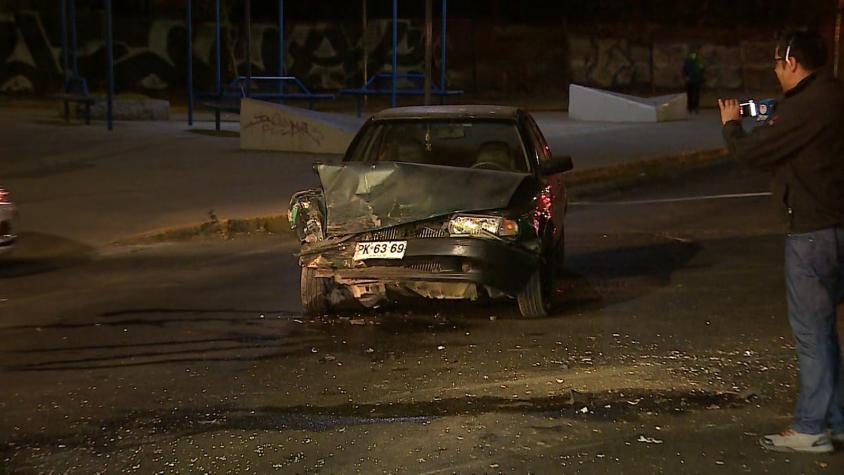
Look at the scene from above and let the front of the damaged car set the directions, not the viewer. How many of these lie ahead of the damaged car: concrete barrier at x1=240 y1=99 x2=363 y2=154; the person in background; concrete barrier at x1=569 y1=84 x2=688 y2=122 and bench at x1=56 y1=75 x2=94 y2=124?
0

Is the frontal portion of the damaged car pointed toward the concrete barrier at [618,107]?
no

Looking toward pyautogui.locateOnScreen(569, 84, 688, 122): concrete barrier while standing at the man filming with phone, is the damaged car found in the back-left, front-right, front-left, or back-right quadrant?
front-left

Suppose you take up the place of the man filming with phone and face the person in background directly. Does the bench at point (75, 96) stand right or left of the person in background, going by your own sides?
left

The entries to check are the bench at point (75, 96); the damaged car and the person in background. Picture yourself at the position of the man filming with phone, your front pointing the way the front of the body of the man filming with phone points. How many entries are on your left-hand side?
0

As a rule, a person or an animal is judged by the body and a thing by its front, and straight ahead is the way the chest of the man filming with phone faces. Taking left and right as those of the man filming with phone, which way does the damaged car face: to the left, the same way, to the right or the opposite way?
to the left

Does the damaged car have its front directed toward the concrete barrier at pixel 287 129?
no

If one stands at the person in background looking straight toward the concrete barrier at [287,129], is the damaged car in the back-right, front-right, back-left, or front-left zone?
front-left

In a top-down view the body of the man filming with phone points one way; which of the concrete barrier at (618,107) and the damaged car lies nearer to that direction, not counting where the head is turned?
the damaged car

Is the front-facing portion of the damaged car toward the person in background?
no

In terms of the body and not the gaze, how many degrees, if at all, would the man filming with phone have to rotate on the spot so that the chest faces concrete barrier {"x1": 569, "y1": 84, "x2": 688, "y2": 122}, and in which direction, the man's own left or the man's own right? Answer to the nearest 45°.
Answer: approximately 90° to the man's own right

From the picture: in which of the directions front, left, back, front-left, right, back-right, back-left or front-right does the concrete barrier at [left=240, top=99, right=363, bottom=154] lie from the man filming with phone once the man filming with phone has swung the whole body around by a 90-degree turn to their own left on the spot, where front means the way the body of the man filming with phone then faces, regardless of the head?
back-right

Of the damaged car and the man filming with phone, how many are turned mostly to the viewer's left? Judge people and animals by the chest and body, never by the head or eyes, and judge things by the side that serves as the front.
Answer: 1

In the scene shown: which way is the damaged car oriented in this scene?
toward the camera

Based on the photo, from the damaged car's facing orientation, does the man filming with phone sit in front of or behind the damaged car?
in front

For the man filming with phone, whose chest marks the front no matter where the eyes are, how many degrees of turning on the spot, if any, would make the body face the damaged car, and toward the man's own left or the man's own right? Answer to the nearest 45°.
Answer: approximately 45° to the man's own right

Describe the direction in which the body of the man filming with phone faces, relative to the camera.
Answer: to the viewer's left
